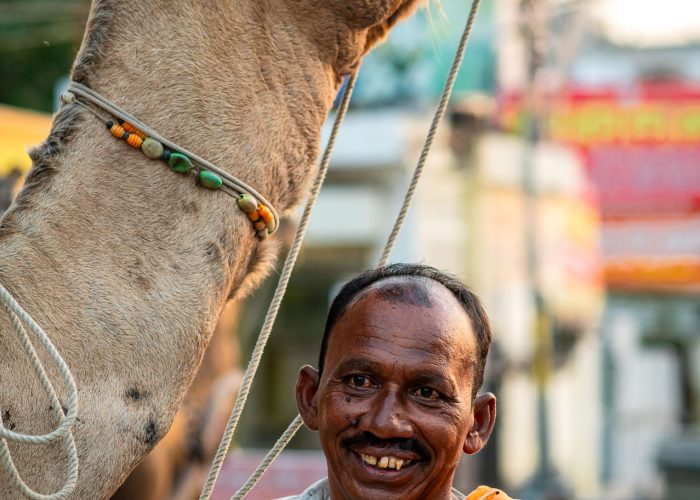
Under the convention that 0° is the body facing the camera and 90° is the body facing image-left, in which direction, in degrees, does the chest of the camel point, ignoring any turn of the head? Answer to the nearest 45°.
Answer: approximately 270°

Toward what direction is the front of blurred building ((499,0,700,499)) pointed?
toward the camera

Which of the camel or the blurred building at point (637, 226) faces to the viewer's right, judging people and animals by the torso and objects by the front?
the camel

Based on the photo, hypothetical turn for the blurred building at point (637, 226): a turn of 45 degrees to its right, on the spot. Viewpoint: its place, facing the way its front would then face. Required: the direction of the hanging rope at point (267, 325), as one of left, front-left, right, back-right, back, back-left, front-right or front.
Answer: front-left

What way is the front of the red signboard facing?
toward the camera

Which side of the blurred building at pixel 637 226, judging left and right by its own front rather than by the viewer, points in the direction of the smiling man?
front

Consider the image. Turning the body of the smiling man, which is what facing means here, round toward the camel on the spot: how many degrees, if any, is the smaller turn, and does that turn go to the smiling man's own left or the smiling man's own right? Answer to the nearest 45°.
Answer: approximately 90° to the smiling man's own right

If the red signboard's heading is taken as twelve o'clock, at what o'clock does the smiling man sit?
The smiling man is roughly at 12 o'clock from the red signboard.
